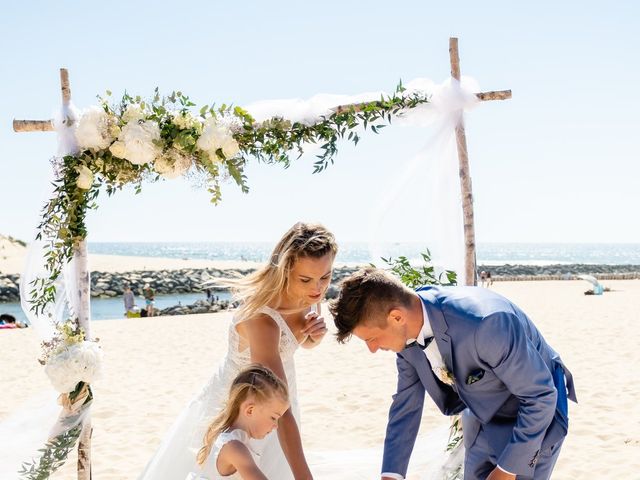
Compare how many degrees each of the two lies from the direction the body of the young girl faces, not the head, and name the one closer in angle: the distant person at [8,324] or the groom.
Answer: the groom

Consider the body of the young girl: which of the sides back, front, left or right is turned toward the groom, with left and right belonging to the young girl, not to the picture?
front

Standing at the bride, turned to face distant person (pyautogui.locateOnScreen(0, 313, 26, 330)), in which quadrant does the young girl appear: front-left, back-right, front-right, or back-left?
back-left

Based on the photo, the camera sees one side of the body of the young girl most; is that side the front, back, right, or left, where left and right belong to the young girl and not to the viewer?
right

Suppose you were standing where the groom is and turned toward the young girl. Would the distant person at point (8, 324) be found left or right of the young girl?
right

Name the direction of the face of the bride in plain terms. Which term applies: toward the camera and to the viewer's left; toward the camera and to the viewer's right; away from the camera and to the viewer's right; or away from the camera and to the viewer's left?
toward the camera and to the viewer's right

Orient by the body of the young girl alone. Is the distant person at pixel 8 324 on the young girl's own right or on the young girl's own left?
on the young girl's own left
